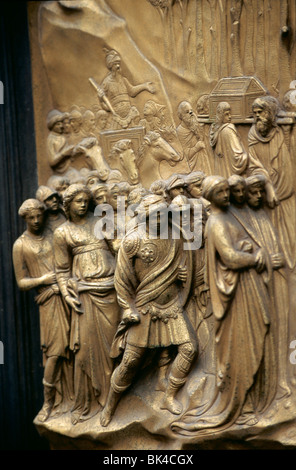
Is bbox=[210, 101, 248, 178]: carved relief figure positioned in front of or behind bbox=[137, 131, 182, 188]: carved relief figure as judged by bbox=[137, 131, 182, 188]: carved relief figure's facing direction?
in front

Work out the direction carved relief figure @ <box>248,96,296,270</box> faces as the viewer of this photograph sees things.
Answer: facing the viewer and to the left of the viewer

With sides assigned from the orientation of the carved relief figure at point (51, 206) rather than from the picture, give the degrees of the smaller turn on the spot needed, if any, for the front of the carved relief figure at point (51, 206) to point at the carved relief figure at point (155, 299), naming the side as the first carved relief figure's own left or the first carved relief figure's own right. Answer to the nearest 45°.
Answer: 0° — it already faces it

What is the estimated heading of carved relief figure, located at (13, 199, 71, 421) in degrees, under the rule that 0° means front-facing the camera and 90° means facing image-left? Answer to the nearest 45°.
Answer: approximately 315°

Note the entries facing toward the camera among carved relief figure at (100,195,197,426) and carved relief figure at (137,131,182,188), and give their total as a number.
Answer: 1
